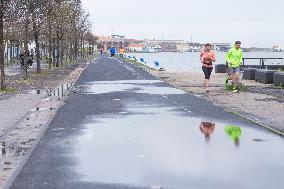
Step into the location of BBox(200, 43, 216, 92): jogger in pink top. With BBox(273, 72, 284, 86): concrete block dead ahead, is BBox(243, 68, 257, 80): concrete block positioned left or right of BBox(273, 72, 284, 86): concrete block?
left

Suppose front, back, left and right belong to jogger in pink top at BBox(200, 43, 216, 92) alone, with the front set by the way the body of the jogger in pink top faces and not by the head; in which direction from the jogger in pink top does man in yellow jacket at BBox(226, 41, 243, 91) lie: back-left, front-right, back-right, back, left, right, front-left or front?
left

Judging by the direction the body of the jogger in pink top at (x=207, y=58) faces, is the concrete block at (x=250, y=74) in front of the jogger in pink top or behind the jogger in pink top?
behind

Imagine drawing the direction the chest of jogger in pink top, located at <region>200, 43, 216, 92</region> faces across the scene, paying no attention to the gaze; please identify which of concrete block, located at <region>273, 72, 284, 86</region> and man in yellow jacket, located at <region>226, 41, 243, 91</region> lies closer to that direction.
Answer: the man in yellow jacket

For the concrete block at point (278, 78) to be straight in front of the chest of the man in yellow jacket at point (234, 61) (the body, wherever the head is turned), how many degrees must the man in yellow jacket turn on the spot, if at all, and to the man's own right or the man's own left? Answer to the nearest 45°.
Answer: approximately 90° to the man's own left

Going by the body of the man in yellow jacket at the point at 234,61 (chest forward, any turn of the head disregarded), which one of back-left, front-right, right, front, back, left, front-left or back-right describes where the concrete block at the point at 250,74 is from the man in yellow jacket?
back-left

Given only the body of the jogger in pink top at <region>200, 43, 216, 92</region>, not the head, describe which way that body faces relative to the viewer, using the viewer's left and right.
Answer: facing the viewer

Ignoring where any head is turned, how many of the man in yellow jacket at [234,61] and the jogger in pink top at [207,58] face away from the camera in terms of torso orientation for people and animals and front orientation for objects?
0

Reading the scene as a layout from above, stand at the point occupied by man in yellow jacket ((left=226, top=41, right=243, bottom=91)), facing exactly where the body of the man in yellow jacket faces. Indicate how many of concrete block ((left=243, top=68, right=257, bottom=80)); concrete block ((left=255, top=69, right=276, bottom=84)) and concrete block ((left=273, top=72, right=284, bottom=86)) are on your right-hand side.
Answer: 0

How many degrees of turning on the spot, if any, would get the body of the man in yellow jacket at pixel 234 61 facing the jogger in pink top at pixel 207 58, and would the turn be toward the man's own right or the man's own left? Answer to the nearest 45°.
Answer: approximately 135° to the man's own right

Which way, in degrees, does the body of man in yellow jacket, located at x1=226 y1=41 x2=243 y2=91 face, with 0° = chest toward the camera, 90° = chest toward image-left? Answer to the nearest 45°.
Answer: approximately 315°

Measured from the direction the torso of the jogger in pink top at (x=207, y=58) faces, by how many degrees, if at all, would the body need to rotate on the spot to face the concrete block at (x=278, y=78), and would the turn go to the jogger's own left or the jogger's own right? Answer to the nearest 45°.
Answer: approximately 135° to the jogger's own left

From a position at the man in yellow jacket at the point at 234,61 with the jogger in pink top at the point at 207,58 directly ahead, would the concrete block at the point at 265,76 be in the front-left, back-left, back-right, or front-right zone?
back-right

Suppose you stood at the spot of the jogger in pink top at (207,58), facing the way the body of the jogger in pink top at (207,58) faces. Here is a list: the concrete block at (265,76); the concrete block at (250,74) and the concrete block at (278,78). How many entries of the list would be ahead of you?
0

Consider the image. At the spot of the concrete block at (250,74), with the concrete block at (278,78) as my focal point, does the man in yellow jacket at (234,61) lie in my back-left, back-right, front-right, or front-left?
front-right

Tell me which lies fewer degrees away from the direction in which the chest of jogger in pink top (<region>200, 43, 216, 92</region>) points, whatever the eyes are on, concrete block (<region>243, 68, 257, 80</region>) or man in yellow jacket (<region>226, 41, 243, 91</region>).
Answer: the man in yellow jacket

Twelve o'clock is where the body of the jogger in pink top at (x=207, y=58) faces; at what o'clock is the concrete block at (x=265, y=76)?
The concrete block is roughly at 7 o'clock from the jogger in pink top.
